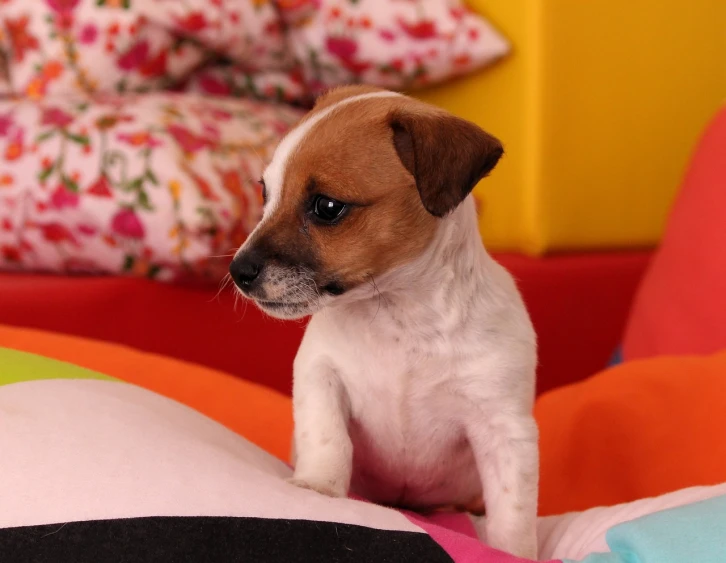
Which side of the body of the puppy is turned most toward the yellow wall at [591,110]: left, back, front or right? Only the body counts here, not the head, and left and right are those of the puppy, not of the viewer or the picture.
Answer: back

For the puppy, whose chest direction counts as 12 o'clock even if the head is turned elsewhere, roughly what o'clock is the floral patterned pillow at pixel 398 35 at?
The floral patterned pillow is roughly at 6 o'clock from the puppy.

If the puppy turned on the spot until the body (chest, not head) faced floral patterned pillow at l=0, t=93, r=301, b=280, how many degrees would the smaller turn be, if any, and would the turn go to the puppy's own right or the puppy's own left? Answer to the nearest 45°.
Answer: approximately 135° to the puppy's own right

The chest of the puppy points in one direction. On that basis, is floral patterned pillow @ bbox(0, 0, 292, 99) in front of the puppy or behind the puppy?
behind

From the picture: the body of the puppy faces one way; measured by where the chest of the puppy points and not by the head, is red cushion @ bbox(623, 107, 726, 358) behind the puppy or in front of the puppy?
behind

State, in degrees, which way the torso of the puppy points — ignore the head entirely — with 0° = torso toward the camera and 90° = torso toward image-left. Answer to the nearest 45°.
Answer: approximately 0°
